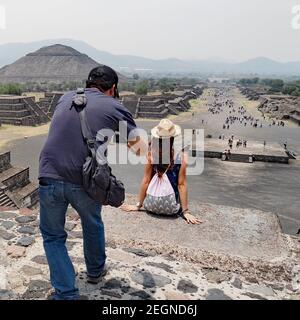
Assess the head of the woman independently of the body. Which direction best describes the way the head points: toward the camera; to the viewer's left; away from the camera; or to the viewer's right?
away from the camera

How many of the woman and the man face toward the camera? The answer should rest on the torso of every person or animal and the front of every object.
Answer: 0

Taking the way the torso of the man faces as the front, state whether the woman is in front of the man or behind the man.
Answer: in front

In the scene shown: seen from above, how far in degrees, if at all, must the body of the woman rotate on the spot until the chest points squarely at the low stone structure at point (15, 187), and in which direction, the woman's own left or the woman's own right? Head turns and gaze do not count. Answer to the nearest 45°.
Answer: approximately 45° to the woman's own left

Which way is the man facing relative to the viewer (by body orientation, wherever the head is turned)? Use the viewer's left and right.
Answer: facing away from the viewer and to the right of the viewer

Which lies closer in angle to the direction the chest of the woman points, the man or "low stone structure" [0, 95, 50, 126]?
the low stone structure

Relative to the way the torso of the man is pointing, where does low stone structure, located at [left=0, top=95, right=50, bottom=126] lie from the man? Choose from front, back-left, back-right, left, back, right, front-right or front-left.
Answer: front-left

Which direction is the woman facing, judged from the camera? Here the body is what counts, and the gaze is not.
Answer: away from the camera

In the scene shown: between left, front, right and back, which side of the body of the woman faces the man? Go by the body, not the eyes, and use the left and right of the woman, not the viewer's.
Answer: back

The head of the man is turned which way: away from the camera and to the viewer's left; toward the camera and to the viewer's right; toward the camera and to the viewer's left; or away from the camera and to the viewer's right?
away from the camera and to the viewer's right

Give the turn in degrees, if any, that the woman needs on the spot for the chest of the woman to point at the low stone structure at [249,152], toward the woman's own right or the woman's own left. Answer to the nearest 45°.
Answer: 0° — they already face it
